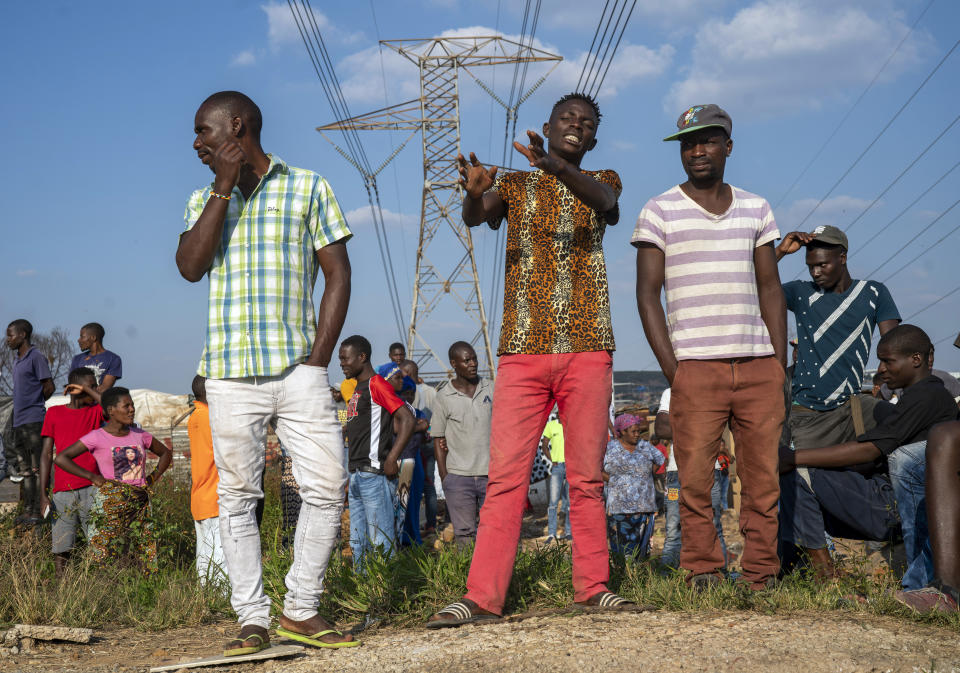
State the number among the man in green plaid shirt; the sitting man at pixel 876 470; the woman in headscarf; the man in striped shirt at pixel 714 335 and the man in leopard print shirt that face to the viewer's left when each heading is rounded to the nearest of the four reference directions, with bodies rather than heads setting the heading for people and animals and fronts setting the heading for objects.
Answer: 1

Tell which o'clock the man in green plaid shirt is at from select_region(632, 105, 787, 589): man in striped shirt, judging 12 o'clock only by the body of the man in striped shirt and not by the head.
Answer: The man in green plaid shirt is roughly at 2 o'clock from the man in striped shirt.

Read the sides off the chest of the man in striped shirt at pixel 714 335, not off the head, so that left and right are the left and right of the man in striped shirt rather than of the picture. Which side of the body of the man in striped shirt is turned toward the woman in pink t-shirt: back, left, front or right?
right

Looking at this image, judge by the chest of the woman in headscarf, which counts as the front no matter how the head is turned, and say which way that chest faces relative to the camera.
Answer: toward the camera

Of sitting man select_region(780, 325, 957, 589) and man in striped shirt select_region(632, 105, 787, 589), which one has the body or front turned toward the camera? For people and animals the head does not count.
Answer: the man in striped shirt

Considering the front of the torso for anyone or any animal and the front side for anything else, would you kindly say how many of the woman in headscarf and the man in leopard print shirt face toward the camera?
2

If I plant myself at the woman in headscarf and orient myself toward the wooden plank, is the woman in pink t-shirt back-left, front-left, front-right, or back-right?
front-right

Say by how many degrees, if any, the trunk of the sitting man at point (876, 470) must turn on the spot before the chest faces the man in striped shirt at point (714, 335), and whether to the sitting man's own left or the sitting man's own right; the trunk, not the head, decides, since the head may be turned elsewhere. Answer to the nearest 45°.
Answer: approximately 45° to the sitting man's own left

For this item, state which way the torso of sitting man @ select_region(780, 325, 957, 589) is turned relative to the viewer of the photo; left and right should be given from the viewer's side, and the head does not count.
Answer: facing to the left of the viewer

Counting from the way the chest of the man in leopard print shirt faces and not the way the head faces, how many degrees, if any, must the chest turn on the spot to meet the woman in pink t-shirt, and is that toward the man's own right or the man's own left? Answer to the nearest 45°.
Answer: approximately 135° to the man's own right

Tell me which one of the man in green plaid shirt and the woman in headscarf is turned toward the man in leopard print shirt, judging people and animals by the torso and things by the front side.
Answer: the woman in headscarf

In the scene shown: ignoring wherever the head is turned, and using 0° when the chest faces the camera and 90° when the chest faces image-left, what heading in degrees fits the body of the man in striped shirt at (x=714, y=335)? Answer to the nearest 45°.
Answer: approximately 0°

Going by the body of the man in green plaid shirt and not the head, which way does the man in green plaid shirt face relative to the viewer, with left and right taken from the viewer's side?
facing the viewer

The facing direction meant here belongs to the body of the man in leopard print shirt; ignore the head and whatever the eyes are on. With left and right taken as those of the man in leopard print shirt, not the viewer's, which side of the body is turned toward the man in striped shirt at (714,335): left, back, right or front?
left

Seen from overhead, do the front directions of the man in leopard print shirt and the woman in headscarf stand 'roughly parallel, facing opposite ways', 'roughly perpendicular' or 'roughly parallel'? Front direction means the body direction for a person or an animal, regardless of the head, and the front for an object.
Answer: roughly parallel

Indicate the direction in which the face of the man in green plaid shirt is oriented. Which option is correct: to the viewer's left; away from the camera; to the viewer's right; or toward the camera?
to the viewer's left

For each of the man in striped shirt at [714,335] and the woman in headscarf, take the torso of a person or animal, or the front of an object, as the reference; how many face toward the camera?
2

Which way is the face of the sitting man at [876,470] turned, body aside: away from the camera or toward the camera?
toward the camera

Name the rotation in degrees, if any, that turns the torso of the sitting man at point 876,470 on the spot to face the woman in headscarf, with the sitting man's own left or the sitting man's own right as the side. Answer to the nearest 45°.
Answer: approximately 45° to the sitting man's own right

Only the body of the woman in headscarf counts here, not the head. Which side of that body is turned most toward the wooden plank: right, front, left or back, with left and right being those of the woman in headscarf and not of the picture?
front
